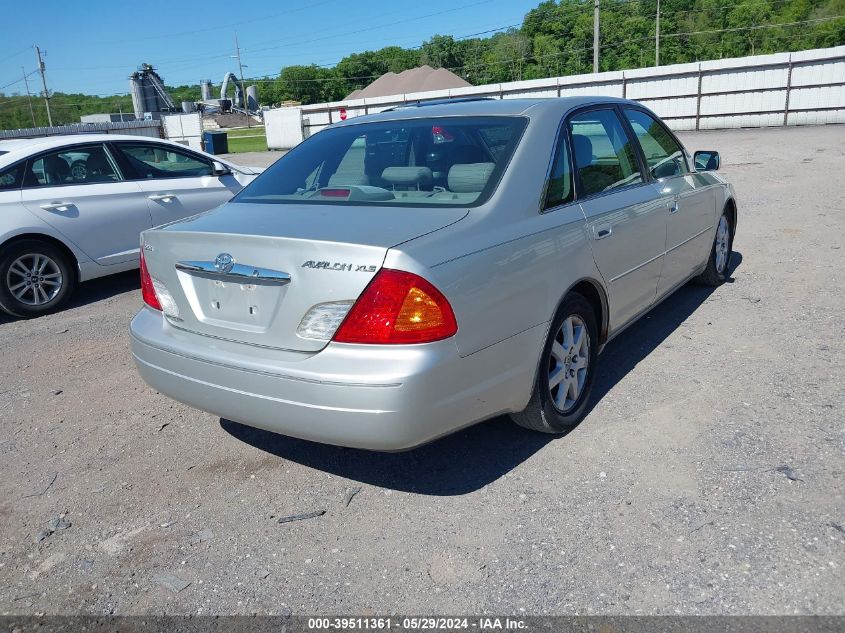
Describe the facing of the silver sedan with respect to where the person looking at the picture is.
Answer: facing away from the viewer and to the right of the viewer

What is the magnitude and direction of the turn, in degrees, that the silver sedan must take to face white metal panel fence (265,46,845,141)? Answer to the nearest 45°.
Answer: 0° — it already faces it

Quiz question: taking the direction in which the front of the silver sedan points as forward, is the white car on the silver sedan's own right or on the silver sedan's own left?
on the silver sedan's own left

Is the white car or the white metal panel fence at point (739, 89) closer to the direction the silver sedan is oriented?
the white metal panel fence
